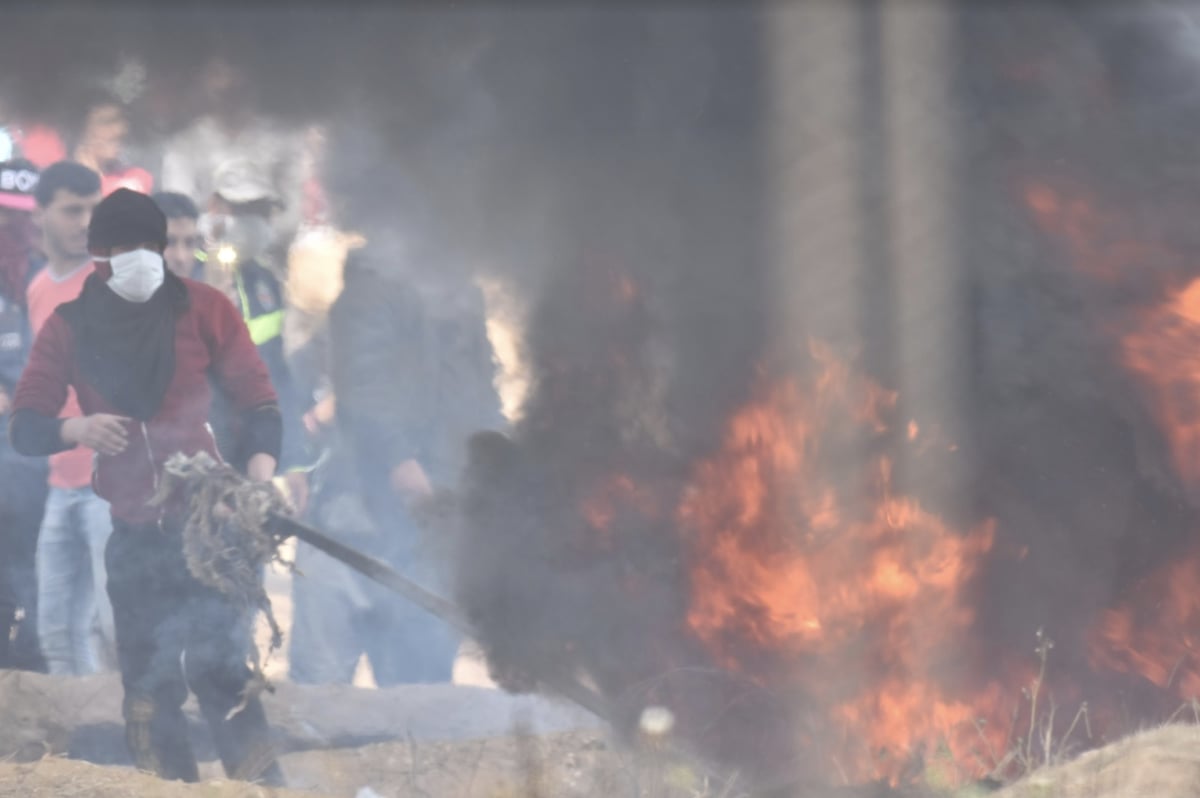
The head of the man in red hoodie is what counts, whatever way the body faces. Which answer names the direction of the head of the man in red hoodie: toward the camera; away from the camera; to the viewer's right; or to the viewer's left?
toward the camera

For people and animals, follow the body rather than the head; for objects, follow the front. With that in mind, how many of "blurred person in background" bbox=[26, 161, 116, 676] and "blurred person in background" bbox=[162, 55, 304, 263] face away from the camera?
0

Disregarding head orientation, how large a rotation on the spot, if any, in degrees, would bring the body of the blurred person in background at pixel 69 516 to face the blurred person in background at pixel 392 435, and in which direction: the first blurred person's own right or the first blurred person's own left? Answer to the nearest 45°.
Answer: approximately 45° to the first blurred person's own left

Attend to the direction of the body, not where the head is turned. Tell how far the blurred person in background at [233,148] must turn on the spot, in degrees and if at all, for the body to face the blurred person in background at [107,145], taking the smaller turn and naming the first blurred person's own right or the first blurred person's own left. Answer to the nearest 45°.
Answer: approximately 90° to the first blurred person's own right

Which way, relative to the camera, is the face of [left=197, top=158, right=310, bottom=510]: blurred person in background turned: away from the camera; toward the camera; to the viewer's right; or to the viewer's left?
toward the camera

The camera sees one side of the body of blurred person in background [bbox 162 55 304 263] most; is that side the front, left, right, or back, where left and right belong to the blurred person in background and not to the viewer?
front

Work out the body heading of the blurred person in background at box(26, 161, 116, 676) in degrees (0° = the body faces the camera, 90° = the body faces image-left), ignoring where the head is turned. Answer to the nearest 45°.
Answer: approximately 315°
